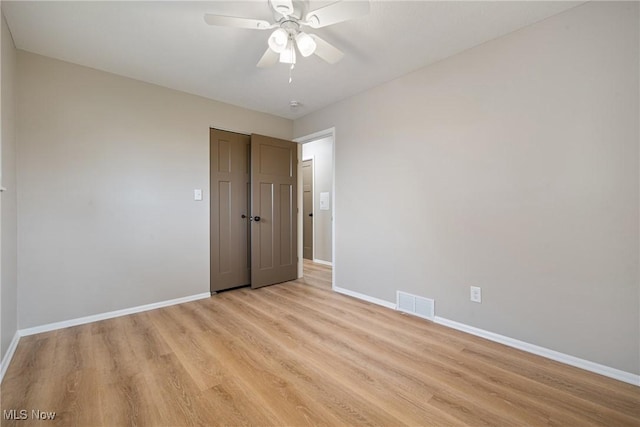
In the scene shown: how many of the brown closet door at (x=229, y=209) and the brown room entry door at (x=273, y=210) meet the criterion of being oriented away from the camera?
0

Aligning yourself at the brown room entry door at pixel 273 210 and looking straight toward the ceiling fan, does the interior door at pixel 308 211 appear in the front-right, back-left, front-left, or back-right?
back-left

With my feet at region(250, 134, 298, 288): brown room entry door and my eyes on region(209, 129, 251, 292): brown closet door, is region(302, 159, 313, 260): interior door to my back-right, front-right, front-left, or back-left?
back-right

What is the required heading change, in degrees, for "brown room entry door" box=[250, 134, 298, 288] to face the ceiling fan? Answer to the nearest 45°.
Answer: approximately 45° to its right

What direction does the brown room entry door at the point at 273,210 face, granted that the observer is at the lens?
facing the viewer and to the right of the viewer

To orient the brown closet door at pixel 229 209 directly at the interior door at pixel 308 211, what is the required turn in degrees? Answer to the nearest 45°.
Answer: approximately 90° to its left

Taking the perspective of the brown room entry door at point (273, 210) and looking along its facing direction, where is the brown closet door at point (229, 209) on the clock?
the brown closet door at point (229, 209) is roughly at 4 o'clock from the brown room entry door at point (273, 210).

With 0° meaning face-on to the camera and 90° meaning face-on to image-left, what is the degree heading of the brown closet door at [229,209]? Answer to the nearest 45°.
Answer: approximately 315°

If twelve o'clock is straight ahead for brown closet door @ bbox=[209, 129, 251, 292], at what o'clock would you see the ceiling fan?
The ceiling fan is roughly at 1 o'clock from the brown closet door.

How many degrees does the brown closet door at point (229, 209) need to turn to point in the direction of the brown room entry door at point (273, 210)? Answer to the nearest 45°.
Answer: approximately 45° to its left

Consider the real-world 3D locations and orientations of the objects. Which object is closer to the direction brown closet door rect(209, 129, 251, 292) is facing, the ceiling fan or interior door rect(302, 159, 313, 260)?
the ceiling fan
